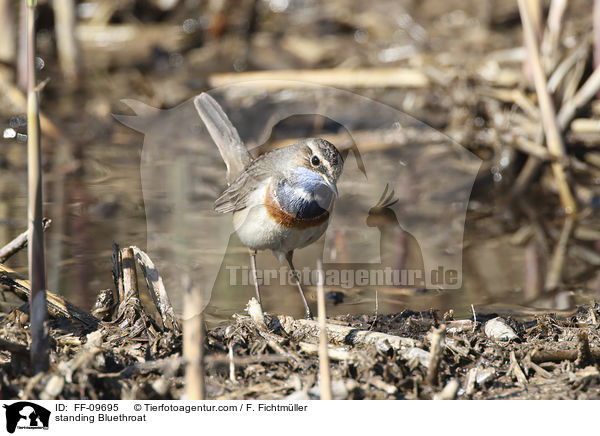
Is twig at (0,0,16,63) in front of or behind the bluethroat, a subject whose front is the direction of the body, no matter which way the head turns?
behind

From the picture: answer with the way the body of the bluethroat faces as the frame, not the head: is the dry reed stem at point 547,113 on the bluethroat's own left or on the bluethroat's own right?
on the bluethroat's own left

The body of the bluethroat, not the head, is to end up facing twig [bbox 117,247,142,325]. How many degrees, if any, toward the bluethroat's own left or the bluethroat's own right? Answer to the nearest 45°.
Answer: approximately 135° to the bluethroat's own right

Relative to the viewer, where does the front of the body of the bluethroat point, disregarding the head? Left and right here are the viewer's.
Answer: facing the viewer and to the right of the viewer

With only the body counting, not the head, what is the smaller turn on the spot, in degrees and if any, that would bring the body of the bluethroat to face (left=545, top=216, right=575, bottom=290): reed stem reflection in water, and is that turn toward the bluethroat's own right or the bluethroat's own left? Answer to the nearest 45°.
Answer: approximately 90° to the bluethroat's own left

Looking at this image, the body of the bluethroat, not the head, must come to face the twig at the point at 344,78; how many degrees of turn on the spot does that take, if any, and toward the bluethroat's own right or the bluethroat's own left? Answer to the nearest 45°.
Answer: approximately 135° to the bluethroat's own left

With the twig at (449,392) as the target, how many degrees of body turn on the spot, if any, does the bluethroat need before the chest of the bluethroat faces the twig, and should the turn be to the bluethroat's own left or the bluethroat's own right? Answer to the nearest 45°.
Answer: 0° — it already faces it

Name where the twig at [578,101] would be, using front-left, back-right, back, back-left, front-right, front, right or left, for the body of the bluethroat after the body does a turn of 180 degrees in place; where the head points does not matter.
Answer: right

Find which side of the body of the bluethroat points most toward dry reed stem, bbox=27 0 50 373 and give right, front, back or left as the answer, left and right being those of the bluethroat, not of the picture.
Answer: right

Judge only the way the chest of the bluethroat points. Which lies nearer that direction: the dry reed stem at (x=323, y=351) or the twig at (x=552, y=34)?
the dry reed stem

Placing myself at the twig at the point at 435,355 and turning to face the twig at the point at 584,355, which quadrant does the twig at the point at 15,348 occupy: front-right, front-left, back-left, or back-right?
back-left

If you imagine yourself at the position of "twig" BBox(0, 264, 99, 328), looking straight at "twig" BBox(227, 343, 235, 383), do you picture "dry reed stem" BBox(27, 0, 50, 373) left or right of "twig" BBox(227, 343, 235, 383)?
right

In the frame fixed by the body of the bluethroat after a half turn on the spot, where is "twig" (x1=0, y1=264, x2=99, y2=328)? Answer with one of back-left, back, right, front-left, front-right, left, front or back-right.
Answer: front-left

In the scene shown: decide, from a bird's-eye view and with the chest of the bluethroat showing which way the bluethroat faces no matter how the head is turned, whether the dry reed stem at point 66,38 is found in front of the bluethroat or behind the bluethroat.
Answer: behind

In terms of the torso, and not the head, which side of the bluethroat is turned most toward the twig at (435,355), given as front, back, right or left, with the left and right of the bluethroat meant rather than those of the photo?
front
